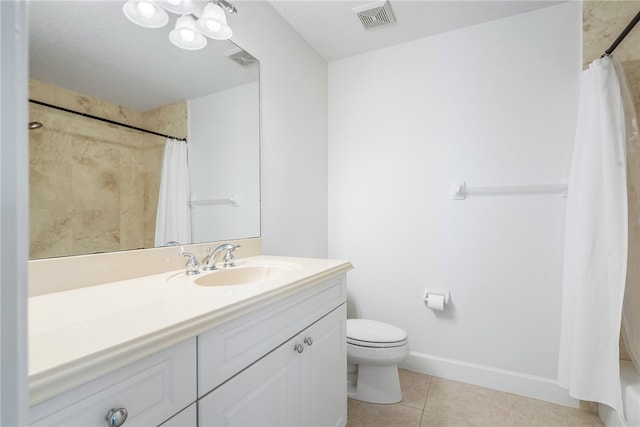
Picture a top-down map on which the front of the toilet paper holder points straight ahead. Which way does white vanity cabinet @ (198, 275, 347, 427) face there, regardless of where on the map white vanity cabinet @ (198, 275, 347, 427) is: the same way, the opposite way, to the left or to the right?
to the left

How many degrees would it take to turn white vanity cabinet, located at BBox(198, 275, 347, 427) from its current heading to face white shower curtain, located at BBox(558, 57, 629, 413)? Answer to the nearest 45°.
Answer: approximately 45° to its left

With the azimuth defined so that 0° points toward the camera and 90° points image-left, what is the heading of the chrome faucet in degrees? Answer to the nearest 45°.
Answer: approximately 315°

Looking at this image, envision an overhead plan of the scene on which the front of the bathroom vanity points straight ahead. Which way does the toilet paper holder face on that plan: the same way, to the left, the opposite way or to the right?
to the right

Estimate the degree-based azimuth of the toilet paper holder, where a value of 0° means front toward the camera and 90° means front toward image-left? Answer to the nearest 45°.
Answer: approximately 0°

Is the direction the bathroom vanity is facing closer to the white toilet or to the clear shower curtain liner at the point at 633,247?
the clear shower curtain liner

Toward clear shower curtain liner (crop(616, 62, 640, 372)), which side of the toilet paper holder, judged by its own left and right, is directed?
left
